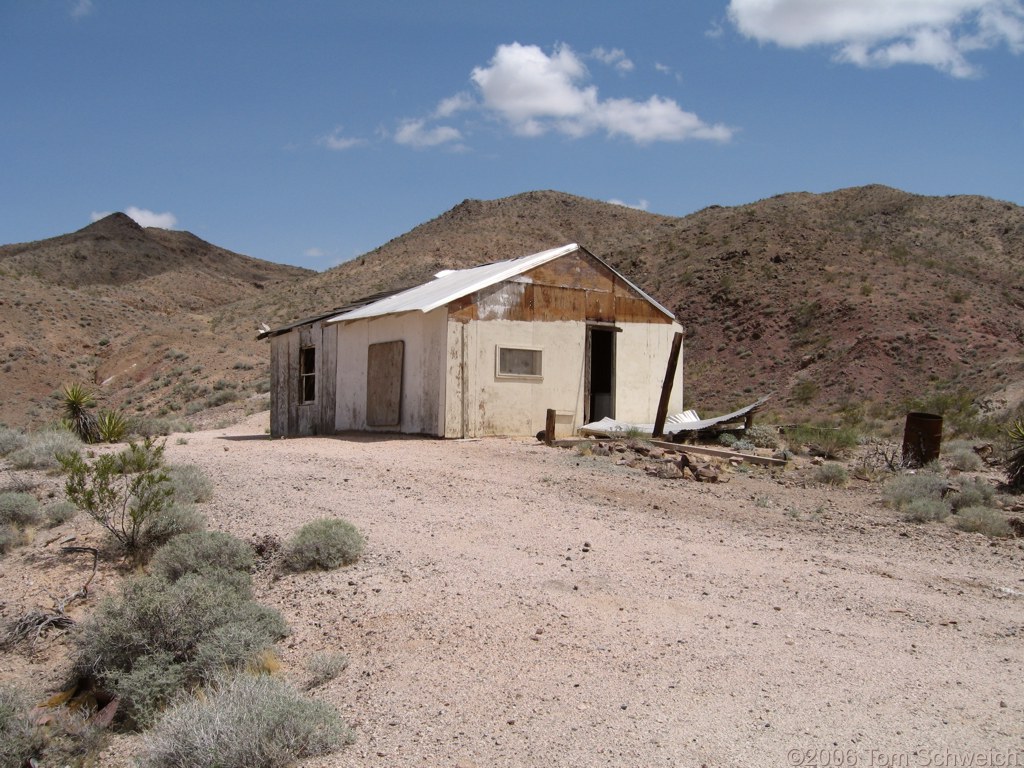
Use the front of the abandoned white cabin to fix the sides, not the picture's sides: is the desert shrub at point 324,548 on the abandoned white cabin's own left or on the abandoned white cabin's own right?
on the abandoned white cabin's own right

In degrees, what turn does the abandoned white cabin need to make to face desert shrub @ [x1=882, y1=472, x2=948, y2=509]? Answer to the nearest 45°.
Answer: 0° — it already faces it

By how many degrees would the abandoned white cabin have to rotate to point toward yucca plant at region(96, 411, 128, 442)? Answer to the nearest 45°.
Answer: approximately 135° to its right

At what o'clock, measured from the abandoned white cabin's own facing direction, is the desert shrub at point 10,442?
The desert shrub is roughly at 4 o'clock from the abandoned white cabin.

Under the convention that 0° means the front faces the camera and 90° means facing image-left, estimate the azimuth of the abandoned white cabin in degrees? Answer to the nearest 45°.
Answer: approximately 315°

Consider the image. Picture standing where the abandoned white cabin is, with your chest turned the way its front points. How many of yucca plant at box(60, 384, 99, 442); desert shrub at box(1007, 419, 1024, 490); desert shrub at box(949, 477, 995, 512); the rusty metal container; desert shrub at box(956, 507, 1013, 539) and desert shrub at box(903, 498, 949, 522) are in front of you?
5

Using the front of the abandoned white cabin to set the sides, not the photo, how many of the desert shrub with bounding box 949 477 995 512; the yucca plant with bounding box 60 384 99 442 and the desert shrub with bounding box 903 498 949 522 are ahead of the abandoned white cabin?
2

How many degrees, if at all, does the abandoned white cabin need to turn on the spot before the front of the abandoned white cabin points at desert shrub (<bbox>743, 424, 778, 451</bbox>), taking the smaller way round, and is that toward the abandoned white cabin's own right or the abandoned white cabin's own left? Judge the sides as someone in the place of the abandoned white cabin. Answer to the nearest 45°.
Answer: approximately 45° to the abandoned white cabin's own left

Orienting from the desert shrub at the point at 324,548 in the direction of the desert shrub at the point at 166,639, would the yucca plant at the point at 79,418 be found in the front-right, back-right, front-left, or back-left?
back-right

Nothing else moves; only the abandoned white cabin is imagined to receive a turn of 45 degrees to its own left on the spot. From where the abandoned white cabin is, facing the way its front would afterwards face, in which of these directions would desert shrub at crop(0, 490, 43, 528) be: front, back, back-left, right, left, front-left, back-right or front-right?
back-right

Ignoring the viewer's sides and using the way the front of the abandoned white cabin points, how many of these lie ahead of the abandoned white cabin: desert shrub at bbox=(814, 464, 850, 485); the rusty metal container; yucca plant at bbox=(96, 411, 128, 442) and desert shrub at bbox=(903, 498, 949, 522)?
3

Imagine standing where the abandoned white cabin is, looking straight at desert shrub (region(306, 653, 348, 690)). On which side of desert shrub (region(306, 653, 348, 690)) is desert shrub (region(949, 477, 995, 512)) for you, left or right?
left

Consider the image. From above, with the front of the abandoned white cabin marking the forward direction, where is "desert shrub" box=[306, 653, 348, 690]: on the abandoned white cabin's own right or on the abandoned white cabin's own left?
on the abandoned white cabin's own right

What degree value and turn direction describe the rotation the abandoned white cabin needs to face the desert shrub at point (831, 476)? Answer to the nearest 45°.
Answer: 0° — it already faces it
